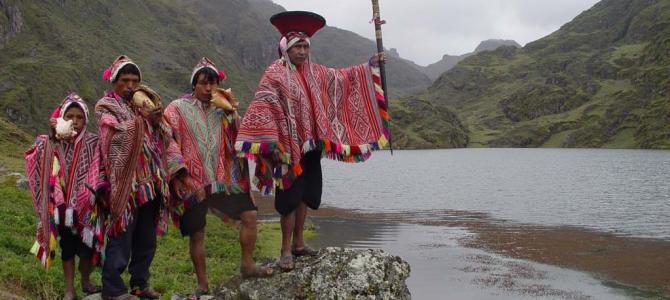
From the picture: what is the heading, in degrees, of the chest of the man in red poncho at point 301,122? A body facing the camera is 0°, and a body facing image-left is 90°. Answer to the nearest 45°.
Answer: approximately 315°
